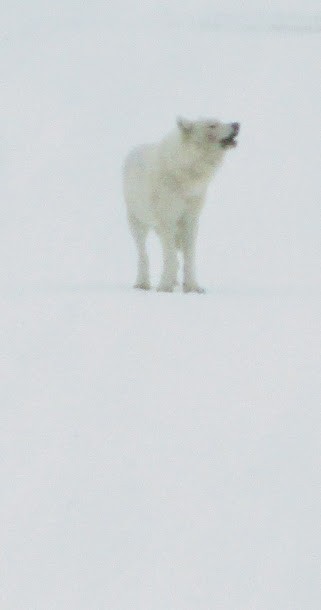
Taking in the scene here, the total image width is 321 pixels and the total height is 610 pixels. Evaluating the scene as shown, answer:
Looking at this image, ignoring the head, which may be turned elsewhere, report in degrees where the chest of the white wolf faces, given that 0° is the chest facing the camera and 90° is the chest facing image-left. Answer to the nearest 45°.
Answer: approximately 315°
